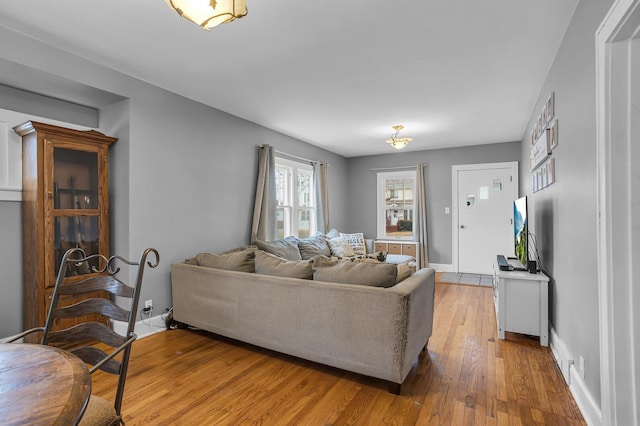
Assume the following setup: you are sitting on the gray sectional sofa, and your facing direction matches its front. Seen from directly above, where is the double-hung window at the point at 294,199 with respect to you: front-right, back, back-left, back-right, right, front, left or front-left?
front-left

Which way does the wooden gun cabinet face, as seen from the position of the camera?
facing the viewer and to the right of the viewer

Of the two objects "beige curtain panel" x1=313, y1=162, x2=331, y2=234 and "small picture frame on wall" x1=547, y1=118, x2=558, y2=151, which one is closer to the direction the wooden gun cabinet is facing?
the small picture frame on wall

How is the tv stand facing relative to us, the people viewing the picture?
facing to the left of the viewer

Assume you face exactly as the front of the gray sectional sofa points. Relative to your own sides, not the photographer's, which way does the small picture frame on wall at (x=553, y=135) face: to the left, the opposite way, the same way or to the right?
to the left

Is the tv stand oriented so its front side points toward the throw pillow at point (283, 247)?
yes

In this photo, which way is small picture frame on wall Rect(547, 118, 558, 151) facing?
to the viewer's left

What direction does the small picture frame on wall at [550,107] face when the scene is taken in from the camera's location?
facing to the left of the viewer

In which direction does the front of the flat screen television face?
to the viewer's left

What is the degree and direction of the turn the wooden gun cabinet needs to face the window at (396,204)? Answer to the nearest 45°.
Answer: approximately 45° to its left

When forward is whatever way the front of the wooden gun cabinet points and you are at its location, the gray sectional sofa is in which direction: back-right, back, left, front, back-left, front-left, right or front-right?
front

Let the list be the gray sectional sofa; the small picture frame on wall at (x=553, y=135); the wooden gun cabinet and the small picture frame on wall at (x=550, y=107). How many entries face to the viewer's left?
2
